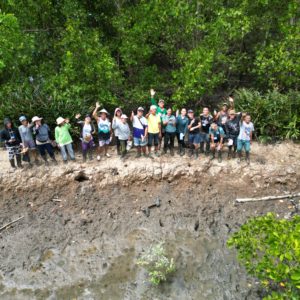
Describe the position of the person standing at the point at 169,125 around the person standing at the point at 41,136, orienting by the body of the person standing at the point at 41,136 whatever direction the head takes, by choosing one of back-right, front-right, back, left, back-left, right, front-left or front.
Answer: left

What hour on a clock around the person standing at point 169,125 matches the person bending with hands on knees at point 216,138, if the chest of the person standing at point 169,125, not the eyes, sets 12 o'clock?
the person bending with hands on knees at point 216,138 is roughly at 9 o'clock from the person standing at point 169,125.

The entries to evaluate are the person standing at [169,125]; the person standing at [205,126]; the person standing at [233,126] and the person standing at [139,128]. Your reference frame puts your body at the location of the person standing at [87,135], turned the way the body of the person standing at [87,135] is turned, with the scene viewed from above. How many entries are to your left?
4

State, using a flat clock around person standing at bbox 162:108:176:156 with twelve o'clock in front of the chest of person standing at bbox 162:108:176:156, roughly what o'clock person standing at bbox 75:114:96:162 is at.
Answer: person standing at bbox 75:114:96:162 is roughly at 3 o'clock from person standing at bbox 162:108:176:156.

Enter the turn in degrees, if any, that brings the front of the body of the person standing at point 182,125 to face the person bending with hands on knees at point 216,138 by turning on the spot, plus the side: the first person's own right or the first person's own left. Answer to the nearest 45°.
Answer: approximately 90° to the first person's own left

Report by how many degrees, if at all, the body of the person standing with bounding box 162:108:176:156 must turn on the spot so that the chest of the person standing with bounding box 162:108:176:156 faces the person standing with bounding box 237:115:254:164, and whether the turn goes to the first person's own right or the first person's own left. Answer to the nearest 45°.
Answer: approximately 90° to the first person's own left

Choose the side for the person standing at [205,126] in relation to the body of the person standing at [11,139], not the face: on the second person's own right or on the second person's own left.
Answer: on the second person's own left

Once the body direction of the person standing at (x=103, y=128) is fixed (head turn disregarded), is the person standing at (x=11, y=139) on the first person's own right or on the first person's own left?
on the first person's own right

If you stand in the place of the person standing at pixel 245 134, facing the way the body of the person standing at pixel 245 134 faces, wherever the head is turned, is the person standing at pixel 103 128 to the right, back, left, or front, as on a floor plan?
right
